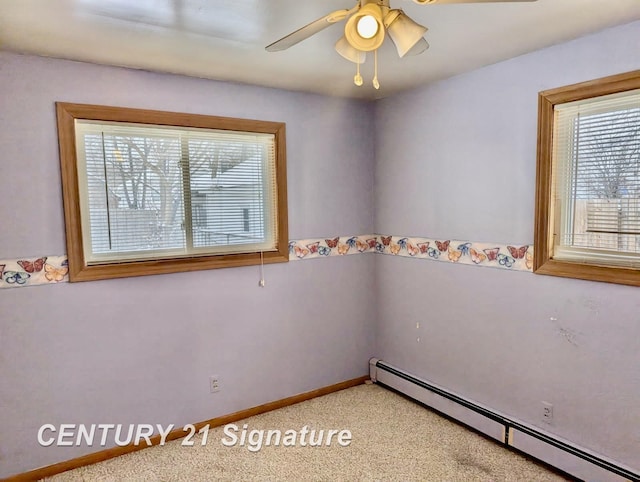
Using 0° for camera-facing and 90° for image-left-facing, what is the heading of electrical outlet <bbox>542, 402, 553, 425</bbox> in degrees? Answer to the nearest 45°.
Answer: approximately 45°

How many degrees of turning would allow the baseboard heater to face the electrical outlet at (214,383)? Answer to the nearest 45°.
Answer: approximately 45° to its right

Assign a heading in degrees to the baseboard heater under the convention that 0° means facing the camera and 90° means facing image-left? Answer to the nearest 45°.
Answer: approximately 45°

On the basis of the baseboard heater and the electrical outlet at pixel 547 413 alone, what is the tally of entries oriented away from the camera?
0

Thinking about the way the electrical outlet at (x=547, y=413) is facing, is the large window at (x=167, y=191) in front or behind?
in front
